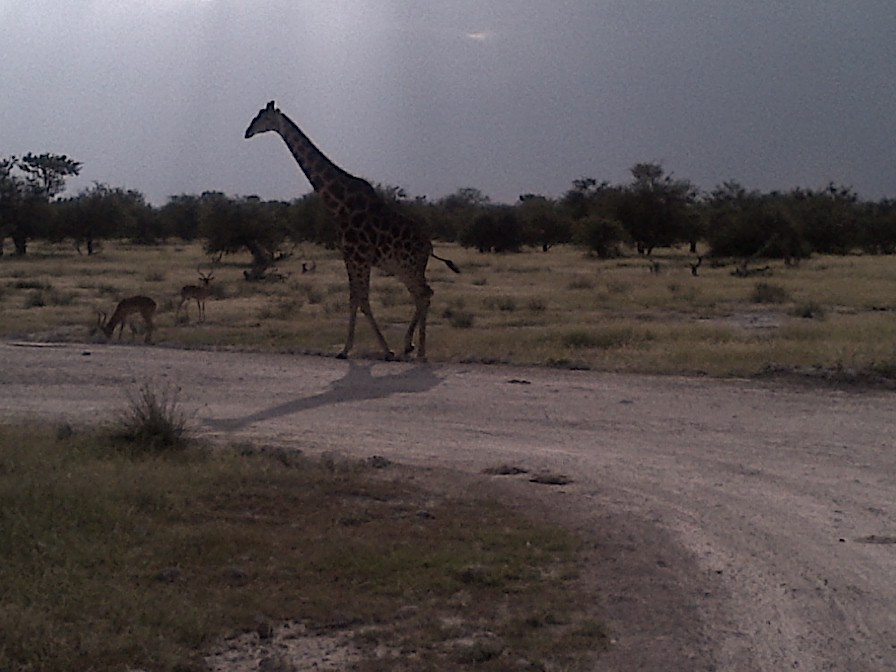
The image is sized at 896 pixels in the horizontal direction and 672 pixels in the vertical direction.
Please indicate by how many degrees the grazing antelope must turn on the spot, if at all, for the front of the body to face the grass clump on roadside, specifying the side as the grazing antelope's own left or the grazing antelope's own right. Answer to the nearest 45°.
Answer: approximately 90° to the grazing antelope's own left

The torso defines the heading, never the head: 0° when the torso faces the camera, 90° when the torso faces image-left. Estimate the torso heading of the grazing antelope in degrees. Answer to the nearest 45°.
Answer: approximately 90°

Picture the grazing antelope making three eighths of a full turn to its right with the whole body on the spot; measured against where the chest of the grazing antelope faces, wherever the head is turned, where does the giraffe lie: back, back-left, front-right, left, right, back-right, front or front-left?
right

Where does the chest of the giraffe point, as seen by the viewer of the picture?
to the viewer's left

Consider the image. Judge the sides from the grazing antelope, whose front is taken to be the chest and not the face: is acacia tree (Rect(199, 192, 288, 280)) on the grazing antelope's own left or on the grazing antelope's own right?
on the grazing antelope's own right
